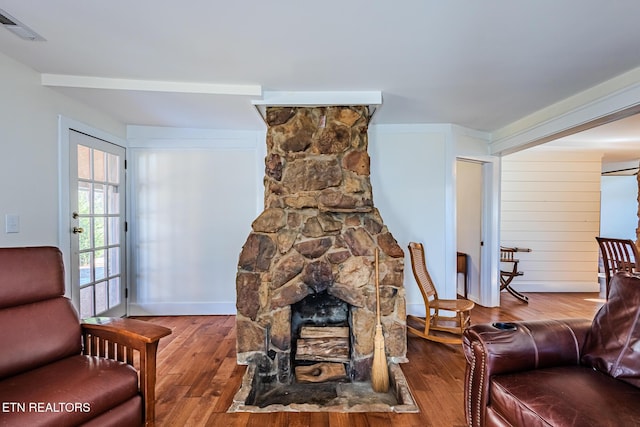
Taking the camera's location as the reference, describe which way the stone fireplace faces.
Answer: facing the viewer

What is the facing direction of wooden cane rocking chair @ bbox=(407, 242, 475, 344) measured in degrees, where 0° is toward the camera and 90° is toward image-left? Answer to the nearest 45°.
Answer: approximately 315°

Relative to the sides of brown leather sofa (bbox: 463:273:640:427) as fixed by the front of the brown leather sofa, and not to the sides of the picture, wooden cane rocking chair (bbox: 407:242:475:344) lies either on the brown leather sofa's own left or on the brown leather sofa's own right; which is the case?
on the brown leather sofa's own right

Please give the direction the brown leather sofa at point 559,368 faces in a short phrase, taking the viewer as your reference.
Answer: facing the viewer and to the left of the viewer

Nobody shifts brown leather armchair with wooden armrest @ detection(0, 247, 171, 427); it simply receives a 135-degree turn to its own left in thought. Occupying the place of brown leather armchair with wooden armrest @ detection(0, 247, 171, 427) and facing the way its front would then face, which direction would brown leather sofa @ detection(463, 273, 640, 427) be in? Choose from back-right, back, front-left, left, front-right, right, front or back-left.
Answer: back-right

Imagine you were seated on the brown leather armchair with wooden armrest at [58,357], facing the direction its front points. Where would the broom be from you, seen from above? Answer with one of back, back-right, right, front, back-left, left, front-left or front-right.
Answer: front-left

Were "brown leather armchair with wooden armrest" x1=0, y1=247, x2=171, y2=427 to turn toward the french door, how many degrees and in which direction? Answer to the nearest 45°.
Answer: approximately 135° to its left

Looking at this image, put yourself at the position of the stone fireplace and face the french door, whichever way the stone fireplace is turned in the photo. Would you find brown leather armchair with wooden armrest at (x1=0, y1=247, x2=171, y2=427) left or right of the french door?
left

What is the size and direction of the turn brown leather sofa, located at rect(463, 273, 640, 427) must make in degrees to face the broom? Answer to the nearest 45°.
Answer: approximately 45° to its right

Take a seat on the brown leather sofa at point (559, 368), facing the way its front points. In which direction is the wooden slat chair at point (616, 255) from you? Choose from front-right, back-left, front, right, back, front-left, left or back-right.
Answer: back-right

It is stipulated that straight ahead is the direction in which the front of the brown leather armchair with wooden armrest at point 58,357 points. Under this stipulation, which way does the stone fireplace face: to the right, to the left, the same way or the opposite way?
to the right

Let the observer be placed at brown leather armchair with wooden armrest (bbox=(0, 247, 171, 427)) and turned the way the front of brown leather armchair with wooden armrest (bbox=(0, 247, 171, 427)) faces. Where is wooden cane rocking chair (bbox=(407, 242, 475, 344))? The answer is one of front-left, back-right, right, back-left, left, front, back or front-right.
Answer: front-left

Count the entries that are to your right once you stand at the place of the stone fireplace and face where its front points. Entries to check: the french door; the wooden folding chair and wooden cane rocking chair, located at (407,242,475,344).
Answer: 1

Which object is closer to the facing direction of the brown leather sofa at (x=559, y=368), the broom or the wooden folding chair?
the broom

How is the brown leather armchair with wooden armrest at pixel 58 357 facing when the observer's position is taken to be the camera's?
facing the viewer and to the right of the viewer

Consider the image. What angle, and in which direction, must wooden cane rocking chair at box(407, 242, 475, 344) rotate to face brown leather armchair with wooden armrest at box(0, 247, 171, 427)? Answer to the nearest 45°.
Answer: approximately 90° to its right

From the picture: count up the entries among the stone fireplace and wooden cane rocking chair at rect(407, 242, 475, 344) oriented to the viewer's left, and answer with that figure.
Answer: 0
